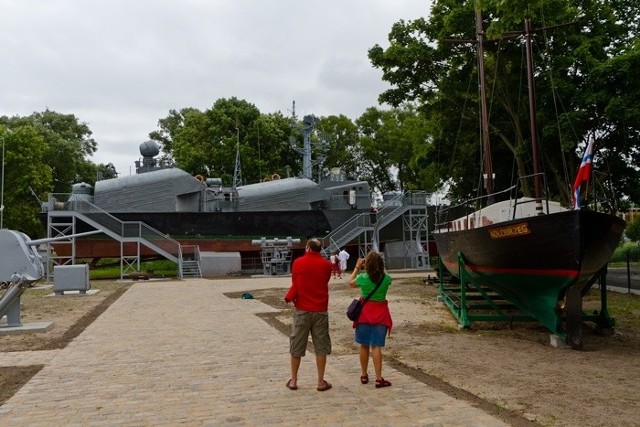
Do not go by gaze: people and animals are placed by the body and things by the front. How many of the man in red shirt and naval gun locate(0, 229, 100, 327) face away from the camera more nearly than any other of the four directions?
1

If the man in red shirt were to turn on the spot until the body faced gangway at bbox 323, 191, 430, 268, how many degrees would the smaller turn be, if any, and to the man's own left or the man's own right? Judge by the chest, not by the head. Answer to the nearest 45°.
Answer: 0° — they already face it

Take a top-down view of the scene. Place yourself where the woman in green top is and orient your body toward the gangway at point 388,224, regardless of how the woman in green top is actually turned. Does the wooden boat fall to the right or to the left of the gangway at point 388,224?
right

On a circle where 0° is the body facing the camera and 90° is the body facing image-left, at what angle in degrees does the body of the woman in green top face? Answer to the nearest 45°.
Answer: approximately 135°

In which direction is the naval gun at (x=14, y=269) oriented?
to the viewer's right

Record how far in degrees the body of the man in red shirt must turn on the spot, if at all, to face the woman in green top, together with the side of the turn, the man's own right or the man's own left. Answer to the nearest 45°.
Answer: approximately 90° to the man's own right

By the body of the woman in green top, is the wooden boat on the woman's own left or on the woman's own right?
on the woman's own right

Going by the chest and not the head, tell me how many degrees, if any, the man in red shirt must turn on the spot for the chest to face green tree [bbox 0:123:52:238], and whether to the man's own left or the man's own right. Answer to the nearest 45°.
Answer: approximately 45° to the man's own left

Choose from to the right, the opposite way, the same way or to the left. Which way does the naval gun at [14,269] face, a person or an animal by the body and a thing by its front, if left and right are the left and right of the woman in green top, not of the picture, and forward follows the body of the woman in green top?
to the right

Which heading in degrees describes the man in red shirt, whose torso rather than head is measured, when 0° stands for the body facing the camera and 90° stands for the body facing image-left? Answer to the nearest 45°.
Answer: approximately 180°

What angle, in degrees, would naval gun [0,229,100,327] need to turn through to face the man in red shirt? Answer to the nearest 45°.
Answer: approximately 45° to its right

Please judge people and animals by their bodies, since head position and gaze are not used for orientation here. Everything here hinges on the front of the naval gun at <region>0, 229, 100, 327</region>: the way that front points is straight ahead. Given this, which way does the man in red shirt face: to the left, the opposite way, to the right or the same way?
to the left

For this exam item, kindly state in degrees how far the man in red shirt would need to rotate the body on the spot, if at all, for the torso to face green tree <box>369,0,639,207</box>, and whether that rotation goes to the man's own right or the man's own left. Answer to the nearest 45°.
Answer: approximately 45° to the man's own right
